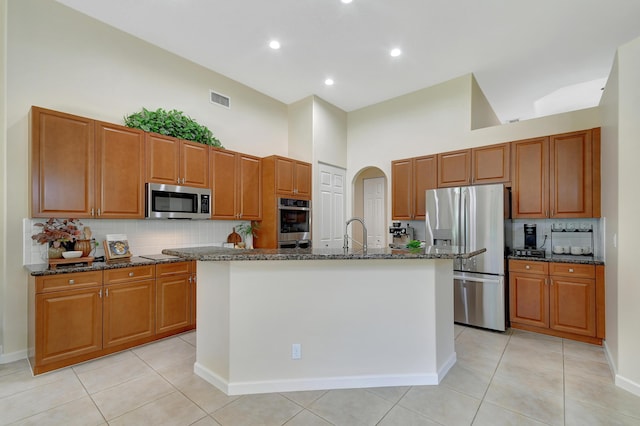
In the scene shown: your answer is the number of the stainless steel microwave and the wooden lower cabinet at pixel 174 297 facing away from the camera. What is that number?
0

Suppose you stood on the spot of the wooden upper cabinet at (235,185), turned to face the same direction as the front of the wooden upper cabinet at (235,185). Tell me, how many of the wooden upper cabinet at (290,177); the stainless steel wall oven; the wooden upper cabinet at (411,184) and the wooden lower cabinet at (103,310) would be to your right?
1

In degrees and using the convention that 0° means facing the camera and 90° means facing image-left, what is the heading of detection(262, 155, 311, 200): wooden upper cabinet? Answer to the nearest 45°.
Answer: approximately 315°

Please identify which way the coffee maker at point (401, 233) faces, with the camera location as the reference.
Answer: facing the viewer and to the left of the viewer

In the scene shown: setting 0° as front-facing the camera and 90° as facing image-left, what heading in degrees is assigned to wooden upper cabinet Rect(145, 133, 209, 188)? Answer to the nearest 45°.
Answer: approximately 315°

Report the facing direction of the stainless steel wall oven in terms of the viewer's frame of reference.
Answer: facing the viewer and to the right of the viewer

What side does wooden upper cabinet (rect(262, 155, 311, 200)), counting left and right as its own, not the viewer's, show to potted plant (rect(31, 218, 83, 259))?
right

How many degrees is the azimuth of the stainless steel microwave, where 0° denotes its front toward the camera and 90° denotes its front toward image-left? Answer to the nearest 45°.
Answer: approximately 315°

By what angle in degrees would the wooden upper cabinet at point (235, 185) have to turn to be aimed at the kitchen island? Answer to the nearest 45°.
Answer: approximately 45° to its right
